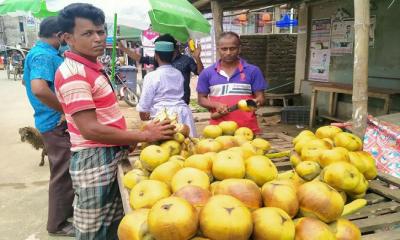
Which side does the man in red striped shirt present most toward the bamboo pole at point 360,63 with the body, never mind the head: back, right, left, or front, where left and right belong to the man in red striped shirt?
front

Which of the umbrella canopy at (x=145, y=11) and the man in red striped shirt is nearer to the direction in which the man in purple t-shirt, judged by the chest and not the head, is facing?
the man in red striped shirt

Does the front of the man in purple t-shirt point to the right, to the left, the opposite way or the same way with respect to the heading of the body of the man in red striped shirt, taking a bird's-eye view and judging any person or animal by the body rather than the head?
to the right

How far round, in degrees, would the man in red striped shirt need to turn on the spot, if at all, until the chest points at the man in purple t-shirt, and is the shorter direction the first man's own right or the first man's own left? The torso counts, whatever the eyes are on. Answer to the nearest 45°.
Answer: approximately 45° to the first man's own left

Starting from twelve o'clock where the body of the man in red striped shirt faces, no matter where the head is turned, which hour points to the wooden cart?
The wooden cart is roughly at 1 o'clock from the man in red striped shirt.

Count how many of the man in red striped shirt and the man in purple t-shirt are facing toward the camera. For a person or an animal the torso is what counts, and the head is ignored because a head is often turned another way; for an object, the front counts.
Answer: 1

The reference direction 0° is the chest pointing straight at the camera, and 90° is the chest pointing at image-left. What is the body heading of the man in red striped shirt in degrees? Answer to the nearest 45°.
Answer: approximately 270°

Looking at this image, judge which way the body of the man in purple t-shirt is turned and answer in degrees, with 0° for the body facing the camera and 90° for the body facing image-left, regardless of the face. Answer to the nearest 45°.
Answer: approximately 0°
